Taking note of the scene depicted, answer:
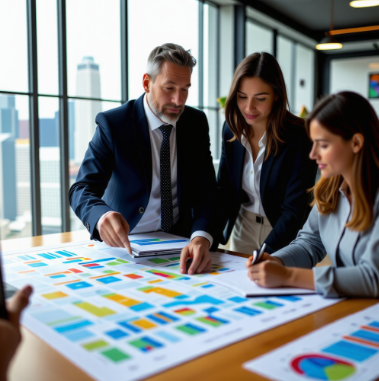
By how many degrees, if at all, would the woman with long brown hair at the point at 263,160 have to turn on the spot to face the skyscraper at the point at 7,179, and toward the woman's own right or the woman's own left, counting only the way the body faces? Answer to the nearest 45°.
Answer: approximately 90° to the woman's own right

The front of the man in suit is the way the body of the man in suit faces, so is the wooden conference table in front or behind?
in front

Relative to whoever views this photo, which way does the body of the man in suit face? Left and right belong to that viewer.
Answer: facing the viewer and to the right of the viewer

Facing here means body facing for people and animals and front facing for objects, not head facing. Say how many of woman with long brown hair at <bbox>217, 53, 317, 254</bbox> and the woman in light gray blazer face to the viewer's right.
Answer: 0

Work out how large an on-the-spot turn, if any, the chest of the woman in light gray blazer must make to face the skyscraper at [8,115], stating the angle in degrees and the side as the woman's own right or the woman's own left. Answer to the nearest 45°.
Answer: approximately 90° to the woman's own right

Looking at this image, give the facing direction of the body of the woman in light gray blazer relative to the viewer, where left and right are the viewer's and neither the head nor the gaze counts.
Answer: facing the viewer and to the left of the viewer

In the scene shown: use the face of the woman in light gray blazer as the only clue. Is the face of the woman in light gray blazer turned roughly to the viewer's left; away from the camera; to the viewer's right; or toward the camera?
to the viewer's left

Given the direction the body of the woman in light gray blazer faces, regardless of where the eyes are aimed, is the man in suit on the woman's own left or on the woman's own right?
on the woman's own right

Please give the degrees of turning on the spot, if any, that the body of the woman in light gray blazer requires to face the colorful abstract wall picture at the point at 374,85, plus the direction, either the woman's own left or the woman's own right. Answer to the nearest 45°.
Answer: approximately 135° to the woman's own right

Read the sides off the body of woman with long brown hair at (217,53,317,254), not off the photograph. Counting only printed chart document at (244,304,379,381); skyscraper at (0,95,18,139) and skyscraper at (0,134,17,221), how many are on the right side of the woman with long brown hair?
2

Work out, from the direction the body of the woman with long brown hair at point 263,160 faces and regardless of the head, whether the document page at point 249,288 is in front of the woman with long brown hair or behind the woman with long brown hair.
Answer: in front
